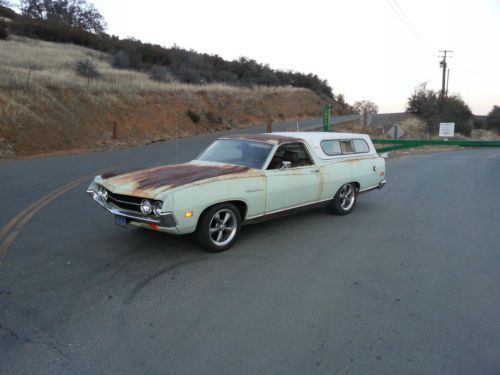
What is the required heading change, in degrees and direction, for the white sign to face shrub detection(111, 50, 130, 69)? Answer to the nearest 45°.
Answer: approximately 90° to its right

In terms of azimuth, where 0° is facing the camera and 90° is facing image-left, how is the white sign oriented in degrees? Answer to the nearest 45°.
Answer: approximately 0°

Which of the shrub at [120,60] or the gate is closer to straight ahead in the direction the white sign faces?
the gate

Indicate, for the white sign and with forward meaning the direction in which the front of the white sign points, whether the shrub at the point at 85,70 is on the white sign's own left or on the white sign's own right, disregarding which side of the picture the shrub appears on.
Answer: on the white sign's own right
